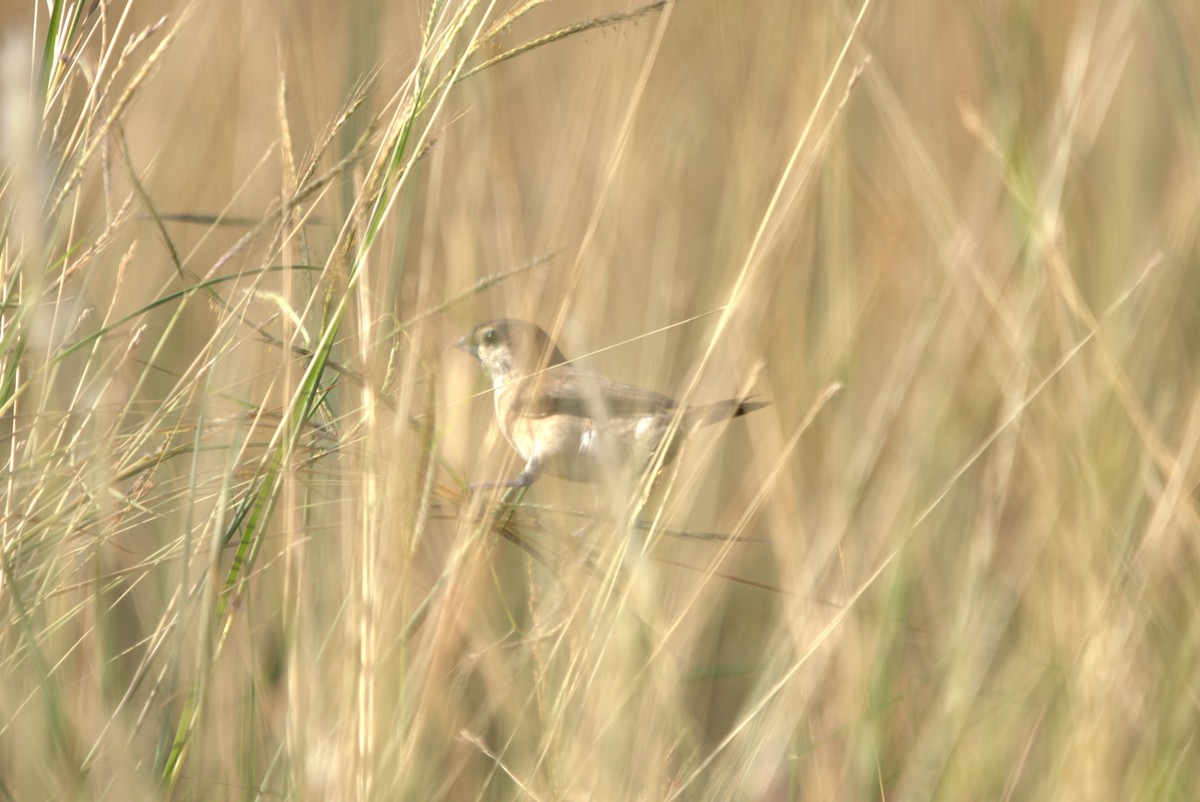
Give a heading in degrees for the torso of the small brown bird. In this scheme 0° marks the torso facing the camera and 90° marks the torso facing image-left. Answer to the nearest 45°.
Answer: approximately 90°
